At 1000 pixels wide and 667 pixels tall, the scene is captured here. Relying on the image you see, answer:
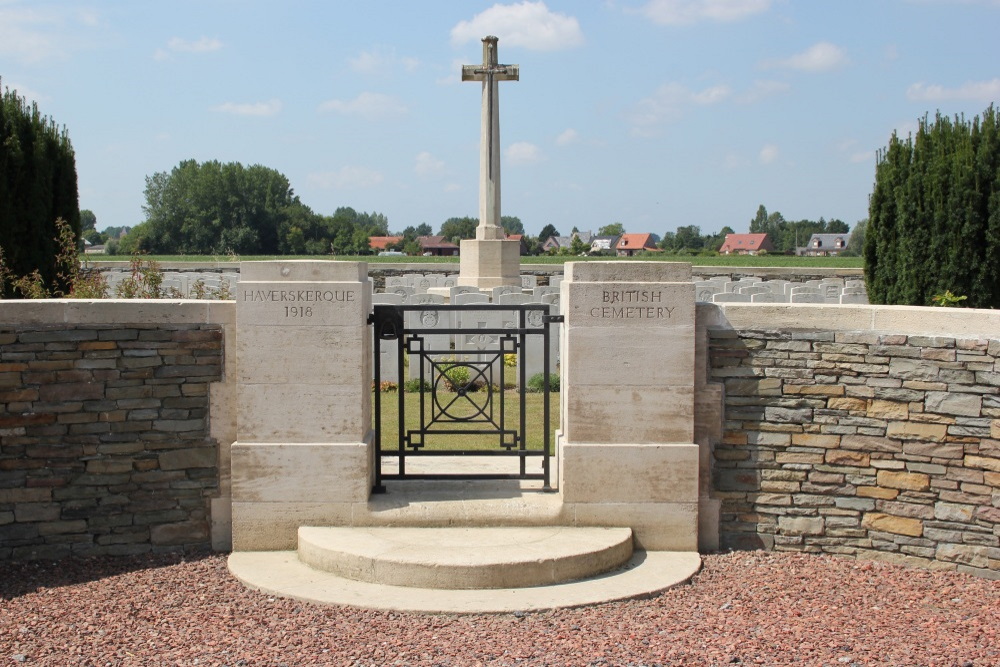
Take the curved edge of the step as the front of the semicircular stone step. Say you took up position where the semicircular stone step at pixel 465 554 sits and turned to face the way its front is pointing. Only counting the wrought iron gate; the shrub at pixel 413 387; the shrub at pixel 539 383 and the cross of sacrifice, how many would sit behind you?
4

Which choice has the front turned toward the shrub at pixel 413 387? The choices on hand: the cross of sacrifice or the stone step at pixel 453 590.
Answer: the cross of sacrifice

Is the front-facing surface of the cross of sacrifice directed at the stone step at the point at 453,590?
yes

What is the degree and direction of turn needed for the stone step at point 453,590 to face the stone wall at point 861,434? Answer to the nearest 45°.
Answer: approximately 90° to its left

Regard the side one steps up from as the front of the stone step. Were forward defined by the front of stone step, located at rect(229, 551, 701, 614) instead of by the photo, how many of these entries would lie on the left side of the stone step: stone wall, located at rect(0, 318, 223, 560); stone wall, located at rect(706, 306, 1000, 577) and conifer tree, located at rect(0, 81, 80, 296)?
1

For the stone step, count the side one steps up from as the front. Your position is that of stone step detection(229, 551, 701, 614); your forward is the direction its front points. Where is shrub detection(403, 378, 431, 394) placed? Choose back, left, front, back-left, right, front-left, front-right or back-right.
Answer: back

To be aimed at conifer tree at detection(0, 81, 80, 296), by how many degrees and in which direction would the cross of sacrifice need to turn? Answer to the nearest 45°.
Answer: approximately 45° to its right

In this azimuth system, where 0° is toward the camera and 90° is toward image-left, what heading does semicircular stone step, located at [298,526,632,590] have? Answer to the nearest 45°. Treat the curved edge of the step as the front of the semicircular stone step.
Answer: approximately 0°
